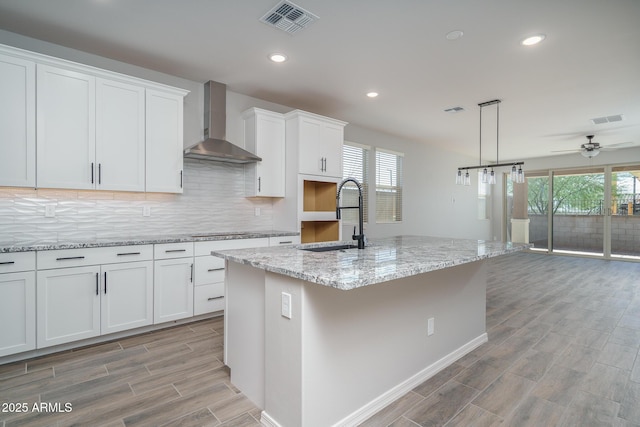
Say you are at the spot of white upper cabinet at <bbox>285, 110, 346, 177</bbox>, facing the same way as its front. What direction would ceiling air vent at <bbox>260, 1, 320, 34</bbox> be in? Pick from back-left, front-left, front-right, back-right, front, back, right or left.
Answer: front-right

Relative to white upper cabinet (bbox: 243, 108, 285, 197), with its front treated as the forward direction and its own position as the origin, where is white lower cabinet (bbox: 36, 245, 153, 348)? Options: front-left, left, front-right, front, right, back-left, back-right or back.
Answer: right

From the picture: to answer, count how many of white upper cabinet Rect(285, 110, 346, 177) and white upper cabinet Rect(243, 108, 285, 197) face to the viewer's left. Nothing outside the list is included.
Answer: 0

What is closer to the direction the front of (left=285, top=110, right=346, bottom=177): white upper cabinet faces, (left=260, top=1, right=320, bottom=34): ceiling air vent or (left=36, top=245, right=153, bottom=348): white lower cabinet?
the ceiling air vent

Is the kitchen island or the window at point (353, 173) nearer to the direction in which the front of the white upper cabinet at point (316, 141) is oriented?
the kitchen island

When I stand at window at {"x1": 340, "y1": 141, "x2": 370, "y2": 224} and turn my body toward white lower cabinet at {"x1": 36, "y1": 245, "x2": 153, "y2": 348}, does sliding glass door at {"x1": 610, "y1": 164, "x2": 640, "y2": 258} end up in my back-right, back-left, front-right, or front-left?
back-left

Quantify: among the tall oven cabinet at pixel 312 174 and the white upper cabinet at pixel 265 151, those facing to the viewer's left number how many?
0

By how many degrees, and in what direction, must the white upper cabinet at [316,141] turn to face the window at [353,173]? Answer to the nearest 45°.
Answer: approximately 90° to its left

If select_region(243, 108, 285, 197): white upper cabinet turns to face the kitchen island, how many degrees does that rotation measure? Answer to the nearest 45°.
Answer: approximately 45° to its right

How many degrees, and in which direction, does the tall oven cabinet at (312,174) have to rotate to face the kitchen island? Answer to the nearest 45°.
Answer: approximately 45° to its right

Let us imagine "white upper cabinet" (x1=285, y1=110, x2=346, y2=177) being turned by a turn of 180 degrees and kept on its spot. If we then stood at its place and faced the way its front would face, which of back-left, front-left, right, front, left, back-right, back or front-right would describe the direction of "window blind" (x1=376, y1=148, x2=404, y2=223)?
right

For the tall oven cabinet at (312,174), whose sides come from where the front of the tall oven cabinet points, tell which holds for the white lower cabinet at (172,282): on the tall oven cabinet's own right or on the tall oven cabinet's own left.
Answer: on the tall oven cabinet's own right

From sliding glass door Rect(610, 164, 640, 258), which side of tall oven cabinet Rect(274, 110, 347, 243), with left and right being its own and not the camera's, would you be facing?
left

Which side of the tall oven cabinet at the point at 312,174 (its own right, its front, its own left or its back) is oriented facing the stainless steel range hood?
right

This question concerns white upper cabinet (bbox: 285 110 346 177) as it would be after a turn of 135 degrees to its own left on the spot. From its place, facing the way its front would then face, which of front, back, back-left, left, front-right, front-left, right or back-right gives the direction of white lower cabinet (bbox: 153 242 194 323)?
back-left

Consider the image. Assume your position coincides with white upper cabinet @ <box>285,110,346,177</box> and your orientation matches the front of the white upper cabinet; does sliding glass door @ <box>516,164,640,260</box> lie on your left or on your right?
on your left
